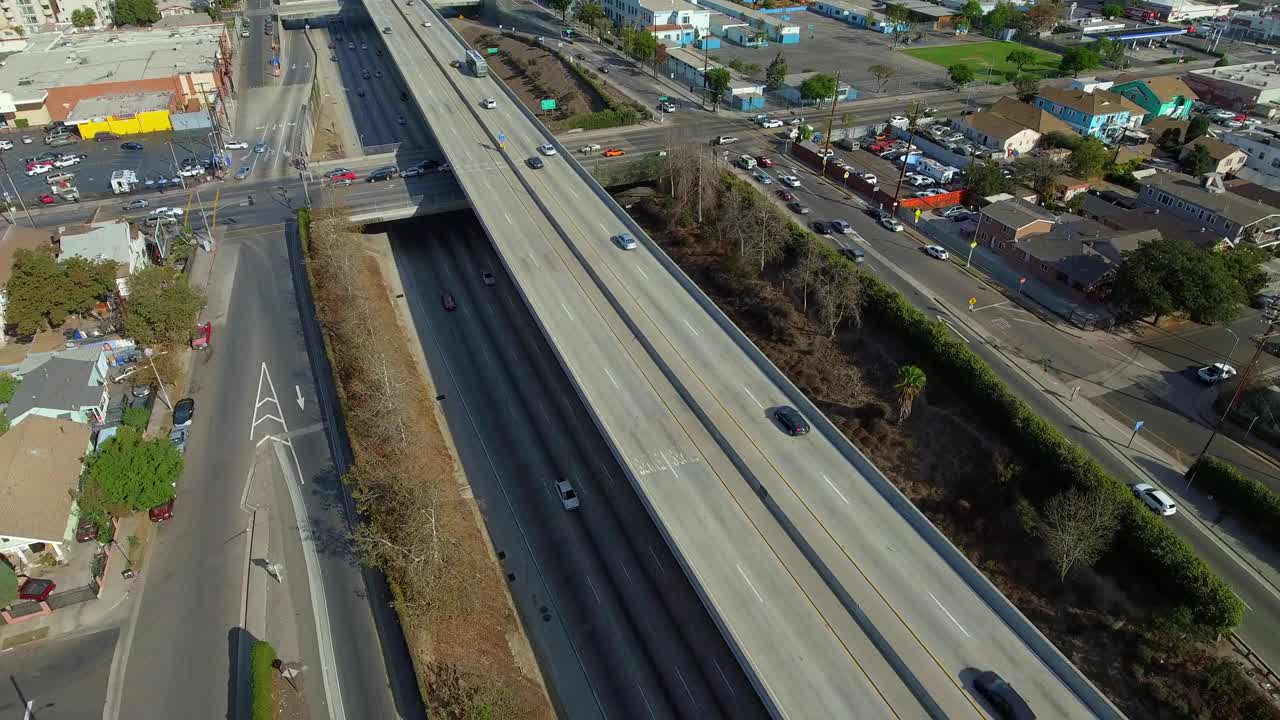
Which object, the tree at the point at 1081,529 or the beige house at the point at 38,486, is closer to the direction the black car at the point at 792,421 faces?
the beige house

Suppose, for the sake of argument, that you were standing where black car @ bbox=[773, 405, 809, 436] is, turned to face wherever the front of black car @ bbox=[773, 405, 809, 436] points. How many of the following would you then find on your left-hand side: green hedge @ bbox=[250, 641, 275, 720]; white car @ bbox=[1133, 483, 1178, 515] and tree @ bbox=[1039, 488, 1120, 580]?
1

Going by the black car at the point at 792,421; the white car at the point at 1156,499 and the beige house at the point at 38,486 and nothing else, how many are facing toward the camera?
1

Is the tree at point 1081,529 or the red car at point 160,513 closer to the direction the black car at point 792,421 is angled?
the red car

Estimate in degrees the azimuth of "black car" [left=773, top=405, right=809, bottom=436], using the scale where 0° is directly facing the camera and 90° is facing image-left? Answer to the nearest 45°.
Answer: approximately 135°

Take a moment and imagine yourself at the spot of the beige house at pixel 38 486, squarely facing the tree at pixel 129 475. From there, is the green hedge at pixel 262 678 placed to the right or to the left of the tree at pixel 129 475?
right

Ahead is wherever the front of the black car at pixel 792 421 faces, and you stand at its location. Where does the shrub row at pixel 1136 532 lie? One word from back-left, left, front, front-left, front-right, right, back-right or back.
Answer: back-right

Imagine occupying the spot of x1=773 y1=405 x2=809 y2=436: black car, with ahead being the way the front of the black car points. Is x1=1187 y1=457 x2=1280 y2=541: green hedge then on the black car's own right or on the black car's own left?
on the black car's own right

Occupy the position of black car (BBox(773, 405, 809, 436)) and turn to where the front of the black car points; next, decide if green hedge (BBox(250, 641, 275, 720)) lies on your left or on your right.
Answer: on your left

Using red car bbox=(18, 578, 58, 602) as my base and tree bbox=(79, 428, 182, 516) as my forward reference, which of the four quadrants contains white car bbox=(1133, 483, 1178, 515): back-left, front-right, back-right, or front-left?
front-right

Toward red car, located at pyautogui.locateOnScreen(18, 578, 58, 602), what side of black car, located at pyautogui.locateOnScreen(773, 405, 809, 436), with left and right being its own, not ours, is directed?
left

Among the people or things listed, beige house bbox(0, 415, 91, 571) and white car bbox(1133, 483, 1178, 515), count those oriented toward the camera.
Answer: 1
